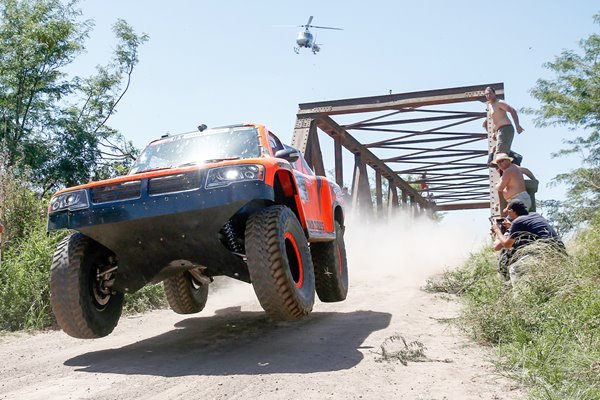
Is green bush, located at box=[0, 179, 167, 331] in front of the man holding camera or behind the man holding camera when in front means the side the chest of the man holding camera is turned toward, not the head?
in front

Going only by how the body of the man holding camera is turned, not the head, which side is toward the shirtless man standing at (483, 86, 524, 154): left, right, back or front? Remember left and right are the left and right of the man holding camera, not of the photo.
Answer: right

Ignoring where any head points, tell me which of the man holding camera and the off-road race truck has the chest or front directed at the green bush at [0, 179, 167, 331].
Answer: the man holding camera

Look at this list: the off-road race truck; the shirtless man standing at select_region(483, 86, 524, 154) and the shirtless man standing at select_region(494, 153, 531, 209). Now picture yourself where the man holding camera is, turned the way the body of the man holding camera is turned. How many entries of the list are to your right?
2

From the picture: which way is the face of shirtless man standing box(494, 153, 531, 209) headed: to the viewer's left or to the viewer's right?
to the viewer's left

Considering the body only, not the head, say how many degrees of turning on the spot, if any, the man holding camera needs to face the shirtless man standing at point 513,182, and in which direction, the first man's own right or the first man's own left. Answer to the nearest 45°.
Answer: approximately 90° to the first man's own right

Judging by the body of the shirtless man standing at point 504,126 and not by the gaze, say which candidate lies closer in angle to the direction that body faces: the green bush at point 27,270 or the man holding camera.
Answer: the green bush

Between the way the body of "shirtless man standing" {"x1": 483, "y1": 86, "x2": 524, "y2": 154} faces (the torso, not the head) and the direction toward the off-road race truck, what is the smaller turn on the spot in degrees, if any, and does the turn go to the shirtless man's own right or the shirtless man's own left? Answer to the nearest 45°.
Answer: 0° — they already face it

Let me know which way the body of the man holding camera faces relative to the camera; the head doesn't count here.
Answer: to the viewer's left

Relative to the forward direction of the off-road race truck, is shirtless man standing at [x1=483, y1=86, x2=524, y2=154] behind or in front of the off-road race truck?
behind

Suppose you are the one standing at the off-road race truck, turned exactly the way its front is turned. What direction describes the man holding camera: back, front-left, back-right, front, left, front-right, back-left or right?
back-left

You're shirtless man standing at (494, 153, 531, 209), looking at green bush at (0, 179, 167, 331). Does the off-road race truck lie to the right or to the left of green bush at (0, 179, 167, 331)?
left

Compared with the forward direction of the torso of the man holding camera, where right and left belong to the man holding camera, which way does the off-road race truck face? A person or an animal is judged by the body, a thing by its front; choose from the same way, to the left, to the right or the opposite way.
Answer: to the left

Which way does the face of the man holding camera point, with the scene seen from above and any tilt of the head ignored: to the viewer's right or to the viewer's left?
to the viewer's left

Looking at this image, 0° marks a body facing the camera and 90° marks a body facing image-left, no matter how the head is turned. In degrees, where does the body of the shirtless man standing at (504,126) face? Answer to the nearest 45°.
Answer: approximately 45°
